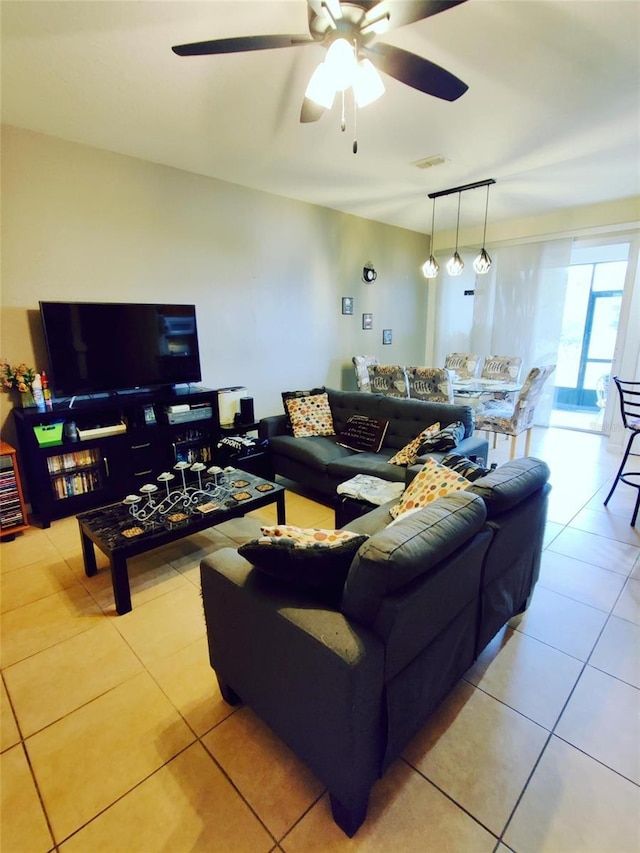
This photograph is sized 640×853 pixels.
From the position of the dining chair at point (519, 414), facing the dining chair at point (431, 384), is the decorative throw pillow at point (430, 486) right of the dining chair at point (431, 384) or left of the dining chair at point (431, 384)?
left

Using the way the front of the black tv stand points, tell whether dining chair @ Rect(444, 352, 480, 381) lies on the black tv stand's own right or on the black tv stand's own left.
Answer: on the black tv stand's own left

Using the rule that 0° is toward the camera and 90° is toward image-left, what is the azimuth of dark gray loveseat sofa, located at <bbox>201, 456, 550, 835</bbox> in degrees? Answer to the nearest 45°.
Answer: approximately 135°

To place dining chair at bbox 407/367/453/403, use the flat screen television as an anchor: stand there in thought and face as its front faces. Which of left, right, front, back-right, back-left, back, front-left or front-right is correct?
front-left

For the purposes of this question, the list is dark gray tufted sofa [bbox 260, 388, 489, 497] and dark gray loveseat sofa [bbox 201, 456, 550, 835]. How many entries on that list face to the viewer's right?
0

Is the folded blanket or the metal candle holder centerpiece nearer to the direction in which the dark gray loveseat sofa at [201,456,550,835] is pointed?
the metal candle holder centerpiece

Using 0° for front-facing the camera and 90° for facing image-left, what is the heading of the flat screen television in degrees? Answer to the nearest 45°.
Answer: approximately 315°

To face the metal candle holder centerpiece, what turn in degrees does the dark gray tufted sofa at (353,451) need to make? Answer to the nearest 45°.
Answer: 0° — it already faces it

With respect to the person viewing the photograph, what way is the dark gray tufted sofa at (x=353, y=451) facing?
facing the viewer and to the left of the viewer

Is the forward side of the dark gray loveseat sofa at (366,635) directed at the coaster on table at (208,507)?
yes

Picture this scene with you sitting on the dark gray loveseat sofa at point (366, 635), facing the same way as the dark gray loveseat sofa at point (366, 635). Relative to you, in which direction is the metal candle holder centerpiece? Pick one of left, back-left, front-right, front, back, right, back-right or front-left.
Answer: front

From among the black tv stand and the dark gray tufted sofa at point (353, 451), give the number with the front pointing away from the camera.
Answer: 0

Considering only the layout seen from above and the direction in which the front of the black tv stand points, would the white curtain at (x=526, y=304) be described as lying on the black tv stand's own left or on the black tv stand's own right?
on the black tv stand's own left

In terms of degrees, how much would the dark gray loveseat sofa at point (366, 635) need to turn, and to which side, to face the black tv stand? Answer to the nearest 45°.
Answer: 0° — it already faces it

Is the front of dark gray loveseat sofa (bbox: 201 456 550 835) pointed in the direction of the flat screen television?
yes

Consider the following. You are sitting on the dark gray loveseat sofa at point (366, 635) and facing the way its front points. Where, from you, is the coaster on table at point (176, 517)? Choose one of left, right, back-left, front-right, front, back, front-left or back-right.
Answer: front
